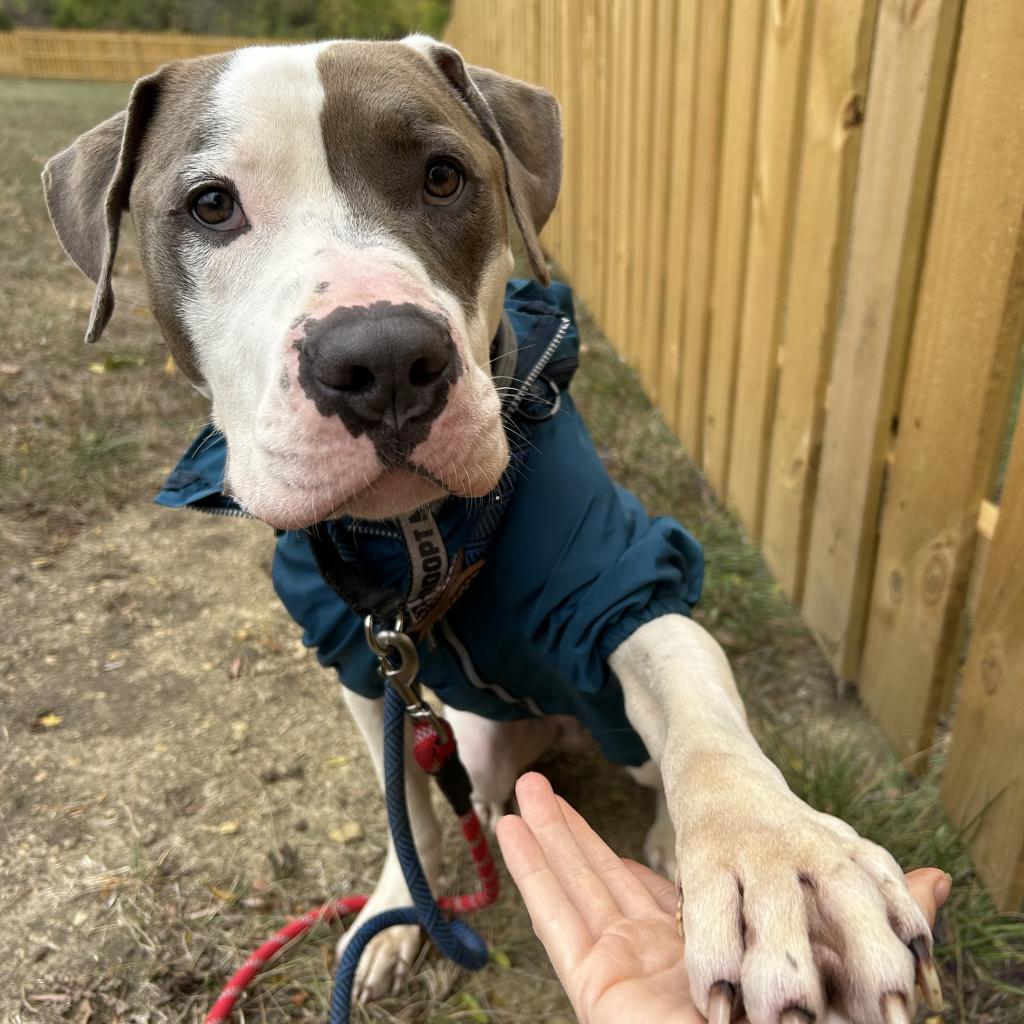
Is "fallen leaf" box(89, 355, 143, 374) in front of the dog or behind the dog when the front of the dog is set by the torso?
behind

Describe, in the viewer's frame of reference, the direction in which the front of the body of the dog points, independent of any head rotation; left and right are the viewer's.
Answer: facing the viewer
